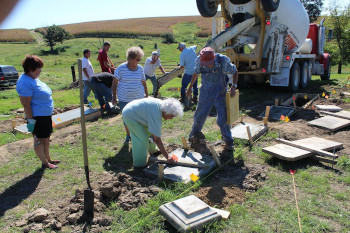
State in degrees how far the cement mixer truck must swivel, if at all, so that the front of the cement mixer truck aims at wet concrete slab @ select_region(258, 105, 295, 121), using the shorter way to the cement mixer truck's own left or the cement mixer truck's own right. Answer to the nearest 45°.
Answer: approximately 135° to the cement mixer truck's own right

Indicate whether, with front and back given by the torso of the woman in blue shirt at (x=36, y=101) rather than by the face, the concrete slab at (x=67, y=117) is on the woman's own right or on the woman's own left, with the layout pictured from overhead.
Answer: on the woman's own left

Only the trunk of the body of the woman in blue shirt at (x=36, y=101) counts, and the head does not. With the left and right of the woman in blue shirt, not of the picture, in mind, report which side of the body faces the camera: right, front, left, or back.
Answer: right

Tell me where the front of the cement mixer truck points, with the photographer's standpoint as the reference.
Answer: facing away from the viewer and to the right of the viewer

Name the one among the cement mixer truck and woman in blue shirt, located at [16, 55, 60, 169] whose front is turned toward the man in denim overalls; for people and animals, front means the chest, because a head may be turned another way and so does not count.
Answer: the woman in blue shirt

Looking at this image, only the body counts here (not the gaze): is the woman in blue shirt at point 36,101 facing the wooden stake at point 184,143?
yes
